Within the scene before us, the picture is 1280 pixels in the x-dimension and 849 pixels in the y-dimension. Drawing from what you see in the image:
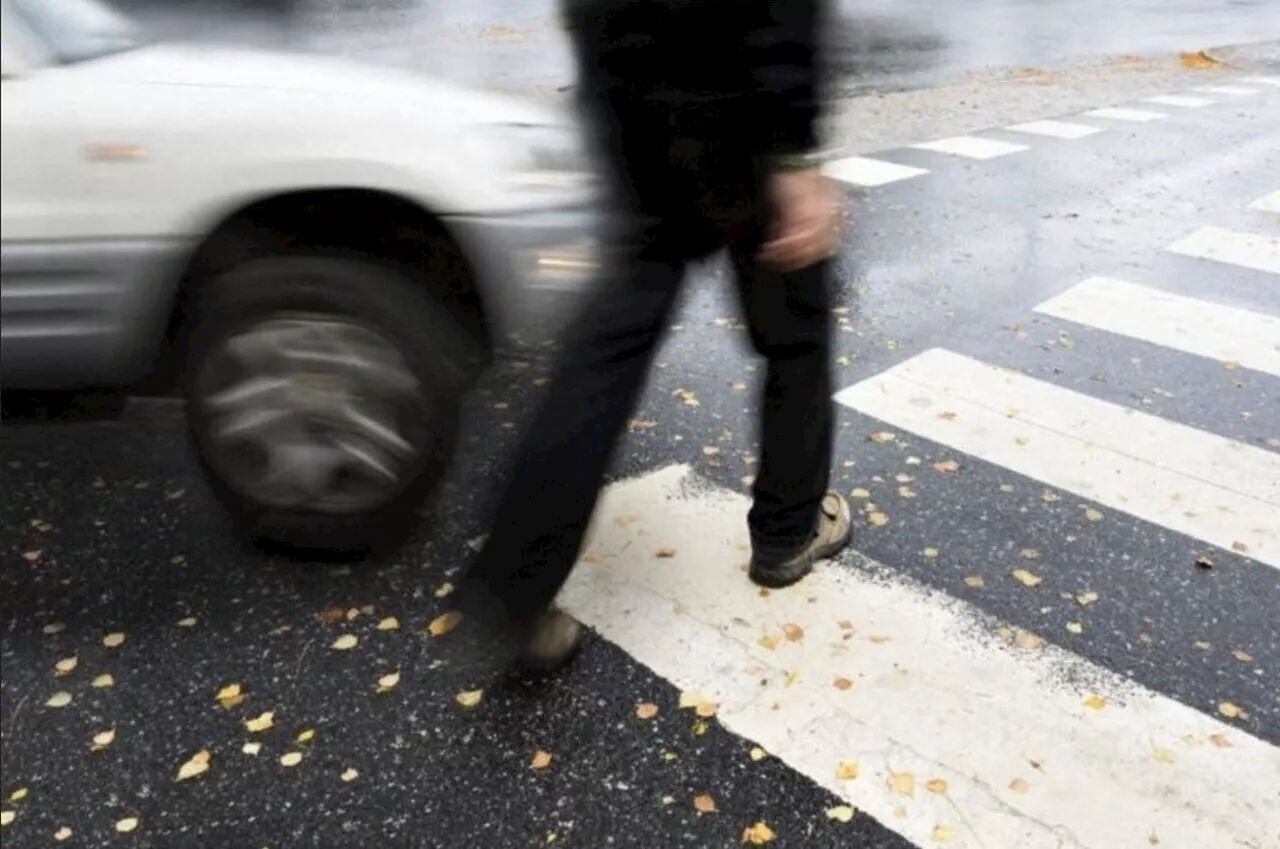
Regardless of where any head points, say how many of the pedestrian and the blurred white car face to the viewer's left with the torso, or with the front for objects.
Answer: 0

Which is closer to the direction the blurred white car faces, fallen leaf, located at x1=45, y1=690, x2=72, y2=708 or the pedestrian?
the pedestrian

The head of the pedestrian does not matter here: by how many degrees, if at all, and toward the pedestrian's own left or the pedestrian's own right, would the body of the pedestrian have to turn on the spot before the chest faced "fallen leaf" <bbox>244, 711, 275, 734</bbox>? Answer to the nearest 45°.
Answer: approximately 135° to the pedestrian's own left

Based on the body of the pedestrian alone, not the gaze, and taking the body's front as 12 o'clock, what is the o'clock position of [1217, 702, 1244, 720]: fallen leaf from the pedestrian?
The fallen leaf is roughly at 2 o'clock from the pedestrian.

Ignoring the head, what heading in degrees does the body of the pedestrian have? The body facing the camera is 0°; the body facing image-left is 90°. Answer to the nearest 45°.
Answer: approximately 225°

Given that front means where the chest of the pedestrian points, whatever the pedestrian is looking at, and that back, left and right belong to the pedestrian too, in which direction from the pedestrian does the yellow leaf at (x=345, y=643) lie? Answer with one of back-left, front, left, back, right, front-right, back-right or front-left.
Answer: back-left

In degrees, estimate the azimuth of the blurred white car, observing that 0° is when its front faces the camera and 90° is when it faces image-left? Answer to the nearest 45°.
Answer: approximately 270°

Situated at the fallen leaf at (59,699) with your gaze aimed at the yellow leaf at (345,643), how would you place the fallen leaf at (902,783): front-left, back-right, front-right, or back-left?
front-right
